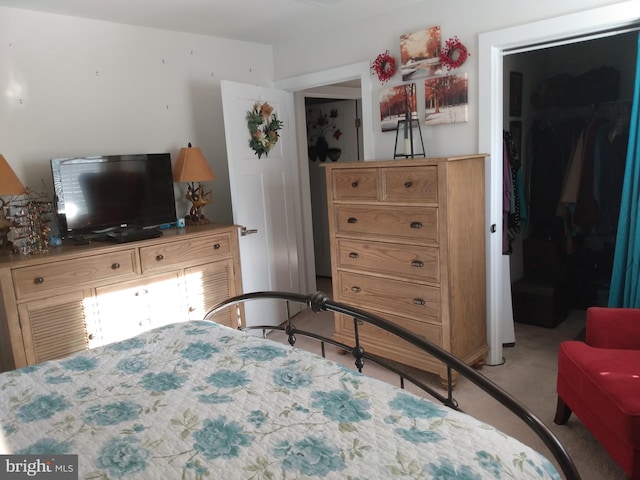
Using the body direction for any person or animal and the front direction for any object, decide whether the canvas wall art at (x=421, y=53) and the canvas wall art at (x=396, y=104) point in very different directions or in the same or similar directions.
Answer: same or similar directions

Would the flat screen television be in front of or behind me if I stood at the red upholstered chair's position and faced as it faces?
in front

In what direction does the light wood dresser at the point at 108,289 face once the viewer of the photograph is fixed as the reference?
facing the viewer and to the right of the viewer

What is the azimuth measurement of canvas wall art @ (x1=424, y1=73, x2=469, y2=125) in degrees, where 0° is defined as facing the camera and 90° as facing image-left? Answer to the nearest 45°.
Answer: approximately 45°

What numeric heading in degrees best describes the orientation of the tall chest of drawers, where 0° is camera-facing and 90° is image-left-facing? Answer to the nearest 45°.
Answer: approximately 45°

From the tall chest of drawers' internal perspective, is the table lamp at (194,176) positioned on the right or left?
on its right

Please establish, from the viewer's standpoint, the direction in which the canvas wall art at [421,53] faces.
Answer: facing the viewer and to the left of the viewer

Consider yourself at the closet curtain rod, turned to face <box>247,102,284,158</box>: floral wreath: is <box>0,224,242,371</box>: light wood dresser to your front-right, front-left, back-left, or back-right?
front-left

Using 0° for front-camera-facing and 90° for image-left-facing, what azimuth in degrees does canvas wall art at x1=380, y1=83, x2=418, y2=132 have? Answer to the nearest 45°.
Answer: approximately 45°

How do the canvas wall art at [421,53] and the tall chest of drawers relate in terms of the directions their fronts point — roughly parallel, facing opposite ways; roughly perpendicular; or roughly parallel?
roughly parallel

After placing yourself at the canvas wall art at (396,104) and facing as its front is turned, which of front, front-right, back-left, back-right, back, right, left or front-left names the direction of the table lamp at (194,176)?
front-right

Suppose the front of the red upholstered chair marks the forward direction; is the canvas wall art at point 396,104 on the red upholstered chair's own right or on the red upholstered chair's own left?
on the red upholstered chair's own right

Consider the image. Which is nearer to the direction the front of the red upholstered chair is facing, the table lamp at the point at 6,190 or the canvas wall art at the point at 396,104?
the table lamp
